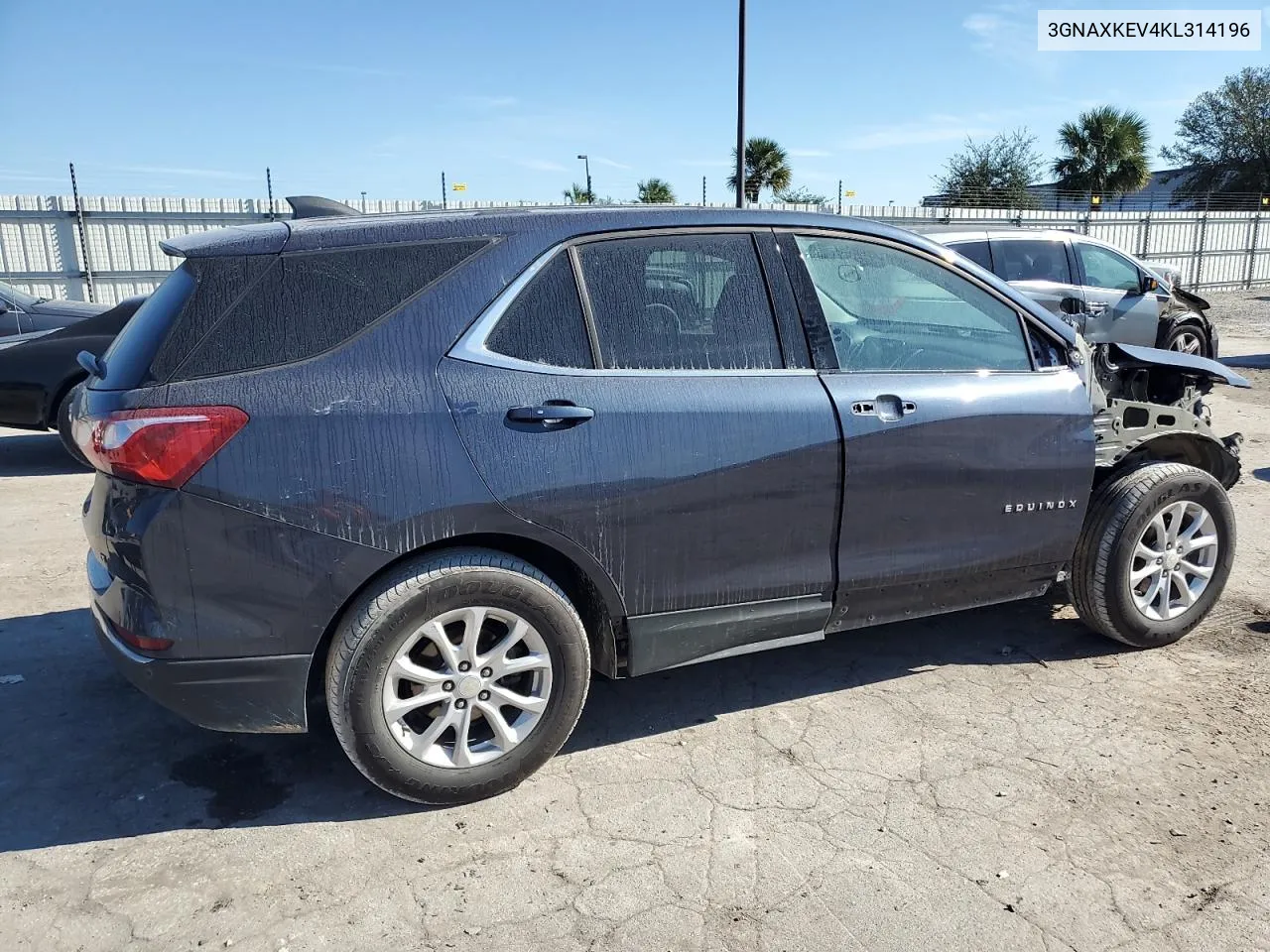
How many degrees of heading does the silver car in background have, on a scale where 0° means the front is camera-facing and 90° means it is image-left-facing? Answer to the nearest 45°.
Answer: approximately 270°

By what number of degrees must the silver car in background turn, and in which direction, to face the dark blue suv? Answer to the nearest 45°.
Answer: approximately 90° to its right

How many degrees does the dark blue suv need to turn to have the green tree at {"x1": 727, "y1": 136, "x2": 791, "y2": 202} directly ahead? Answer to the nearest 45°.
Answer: approximately 45° to its left

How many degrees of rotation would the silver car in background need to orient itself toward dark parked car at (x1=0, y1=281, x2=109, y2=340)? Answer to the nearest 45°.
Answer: approximately 135° to its right

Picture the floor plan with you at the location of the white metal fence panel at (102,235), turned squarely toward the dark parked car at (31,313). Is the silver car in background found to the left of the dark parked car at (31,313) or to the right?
left

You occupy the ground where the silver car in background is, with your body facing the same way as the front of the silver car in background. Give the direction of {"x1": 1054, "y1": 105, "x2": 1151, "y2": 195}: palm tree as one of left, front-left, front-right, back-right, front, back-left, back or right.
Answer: left

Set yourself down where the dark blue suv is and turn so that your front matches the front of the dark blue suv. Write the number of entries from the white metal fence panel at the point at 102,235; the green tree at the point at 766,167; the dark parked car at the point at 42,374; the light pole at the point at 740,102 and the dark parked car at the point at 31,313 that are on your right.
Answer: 0

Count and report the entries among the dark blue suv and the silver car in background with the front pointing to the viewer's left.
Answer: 0

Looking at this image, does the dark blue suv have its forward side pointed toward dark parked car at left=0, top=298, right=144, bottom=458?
no

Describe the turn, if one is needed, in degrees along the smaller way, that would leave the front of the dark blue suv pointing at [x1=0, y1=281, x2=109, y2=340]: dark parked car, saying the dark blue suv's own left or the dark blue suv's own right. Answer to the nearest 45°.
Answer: approximately 90° to the dark blue suv's own left

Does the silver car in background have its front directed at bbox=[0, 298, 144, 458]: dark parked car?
no

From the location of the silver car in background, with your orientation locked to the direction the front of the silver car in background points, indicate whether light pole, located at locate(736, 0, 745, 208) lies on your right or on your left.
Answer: on your left

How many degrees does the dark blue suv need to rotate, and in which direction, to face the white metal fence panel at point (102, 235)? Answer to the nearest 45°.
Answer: approximately 90° to its left

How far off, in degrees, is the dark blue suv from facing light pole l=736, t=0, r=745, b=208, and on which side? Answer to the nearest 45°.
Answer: approximately 45° to its left

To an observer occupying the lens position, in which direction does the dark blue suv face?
facing away from the viewer and to the right of the viewer

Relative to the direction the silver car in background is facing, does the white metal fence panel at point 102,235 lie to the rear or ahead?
to the rear

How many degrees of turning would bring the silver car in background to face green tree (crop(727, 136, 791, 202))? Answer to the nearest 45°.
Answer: approximately 135° to its left
